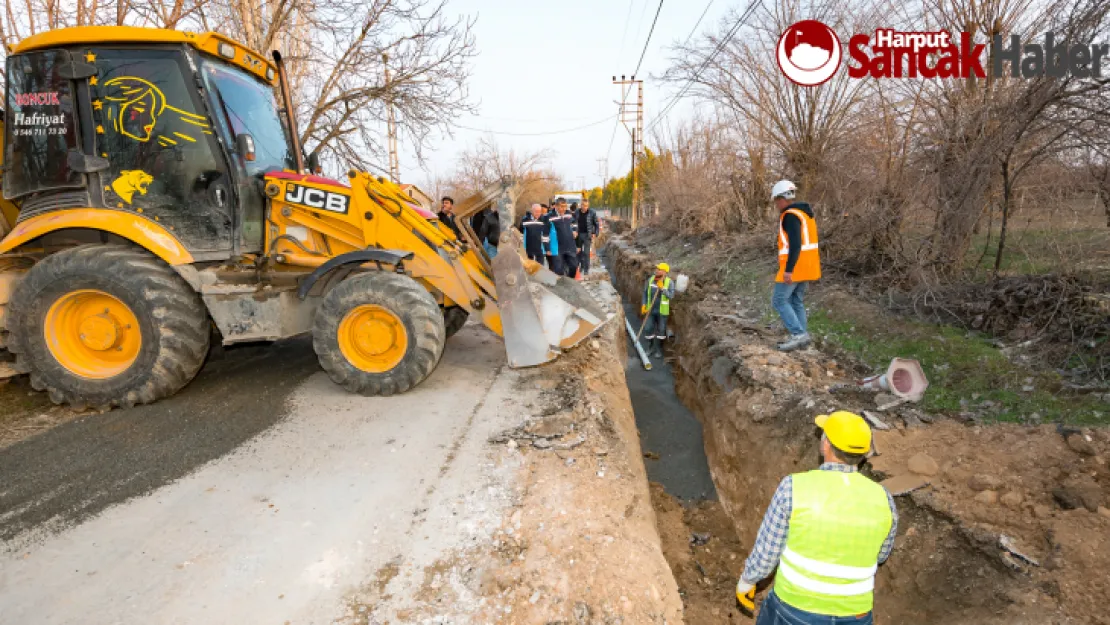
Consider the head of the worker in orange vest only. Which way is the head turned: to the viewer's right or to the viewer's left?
to the viewer's left

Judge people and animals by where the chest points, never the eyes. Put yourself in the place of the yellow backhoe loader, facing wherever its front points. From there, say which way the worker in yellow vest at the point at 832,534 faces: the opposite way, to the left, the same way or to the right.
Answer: to the left

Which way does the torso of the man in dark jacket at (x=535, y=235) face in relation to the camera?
toward the camera

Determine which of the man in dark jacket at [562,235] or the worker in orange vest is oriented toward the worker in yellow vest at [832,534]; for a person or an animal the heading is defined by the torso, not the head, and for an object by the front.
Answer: the man in dark jacket

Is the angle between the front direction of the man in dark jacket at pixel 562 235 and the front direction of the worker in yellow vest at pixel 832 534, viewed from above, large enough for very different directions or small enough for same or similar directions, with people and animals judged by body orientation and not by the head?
very different directions

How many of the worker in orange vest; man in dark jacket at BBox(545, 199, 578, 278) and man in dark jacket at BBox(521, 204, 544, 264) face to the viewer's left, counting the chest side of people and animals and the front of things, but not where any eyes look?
1

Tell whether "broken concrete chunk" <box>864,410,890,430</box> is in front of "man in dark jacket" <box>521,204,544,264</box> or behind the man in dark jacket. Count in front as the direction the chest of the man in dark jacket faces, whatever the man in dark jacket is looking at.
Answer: in front

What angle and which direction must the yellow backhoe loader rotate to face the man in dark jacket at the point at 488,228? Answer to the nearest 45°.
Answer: approximately 45° to its left

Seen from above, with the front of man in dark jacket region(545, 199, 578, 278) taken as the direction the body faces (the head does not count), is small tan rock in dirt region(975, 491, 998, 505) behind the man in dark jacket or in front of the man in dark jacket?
in front

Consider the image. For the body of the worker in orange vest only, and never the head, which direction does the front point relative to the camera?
to the viewer's left

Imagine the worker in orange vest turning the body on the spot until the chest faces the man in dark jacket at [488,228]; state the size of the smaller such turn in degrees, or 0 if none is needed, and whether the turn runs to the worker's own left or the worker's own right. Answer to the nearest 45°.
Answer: approximately 45° to the worker's own right

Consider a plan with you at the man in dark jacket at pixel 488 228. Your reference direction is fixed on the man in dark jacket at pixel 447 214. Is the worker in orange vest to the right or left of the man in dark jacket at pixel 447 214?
left

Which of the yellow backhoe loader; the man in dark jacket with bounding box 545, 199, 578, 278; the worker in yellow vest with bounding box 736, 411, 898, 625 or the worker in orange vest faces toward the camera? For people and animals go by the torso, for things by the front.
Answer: the man in dark jacket

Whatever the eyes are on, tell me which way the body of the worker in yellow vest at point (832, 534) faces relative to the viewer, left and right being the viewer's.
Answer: facing away from the viewer and to the left of the viewer

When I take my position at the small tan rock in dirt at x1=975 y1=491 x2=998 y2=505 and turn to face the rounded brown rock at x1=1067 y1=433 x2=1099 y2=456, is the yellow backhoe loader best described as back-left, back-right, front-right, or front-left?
back-left
